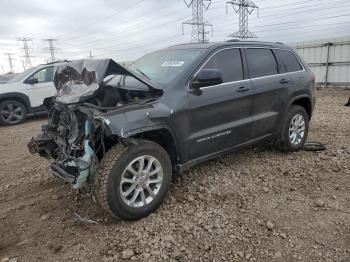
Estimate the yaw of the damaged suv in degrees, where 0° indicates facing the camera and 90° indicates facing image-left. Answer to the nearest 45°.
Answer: approximately 45°

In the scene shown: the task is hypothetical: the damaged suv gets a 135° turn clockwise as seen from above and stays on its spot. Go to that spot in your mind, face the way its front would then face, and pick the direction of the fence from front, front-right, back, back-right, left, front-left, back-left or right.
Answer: front-right

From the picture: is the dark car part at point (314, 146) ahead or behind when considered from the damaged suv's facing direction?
behind

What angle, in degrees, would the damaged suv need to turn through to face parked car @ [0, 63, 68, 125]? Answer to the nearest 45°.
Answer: approximately 90° to its right
